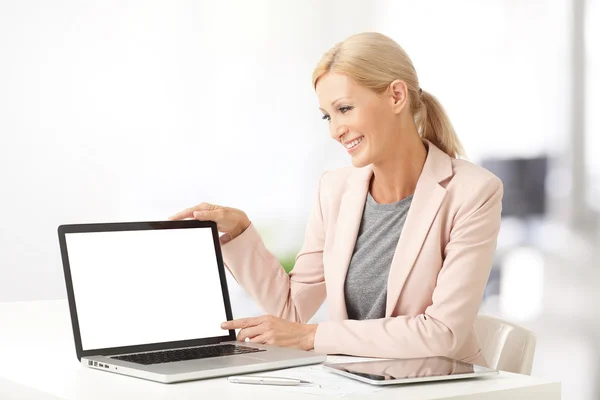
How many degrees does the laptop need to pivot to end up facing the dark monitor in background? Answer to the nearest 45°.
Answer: approximately 90° to its left

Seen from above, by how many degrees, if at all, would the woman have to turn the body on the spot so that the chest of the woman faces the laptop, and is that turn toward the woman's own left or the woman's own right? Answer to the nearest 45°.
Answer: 0° — they already face it

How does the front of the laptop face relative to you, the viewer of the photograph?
facing the viewer and to the right of the viewer

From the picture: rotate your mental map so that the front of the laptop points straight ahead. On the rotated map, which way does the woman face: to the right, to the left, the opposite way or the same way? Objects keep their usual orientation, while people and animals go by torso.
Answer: to the right

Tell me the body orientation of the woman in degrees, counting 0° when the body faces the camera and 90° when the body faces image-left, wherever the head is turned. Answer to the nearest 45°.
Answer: approximately 45°
